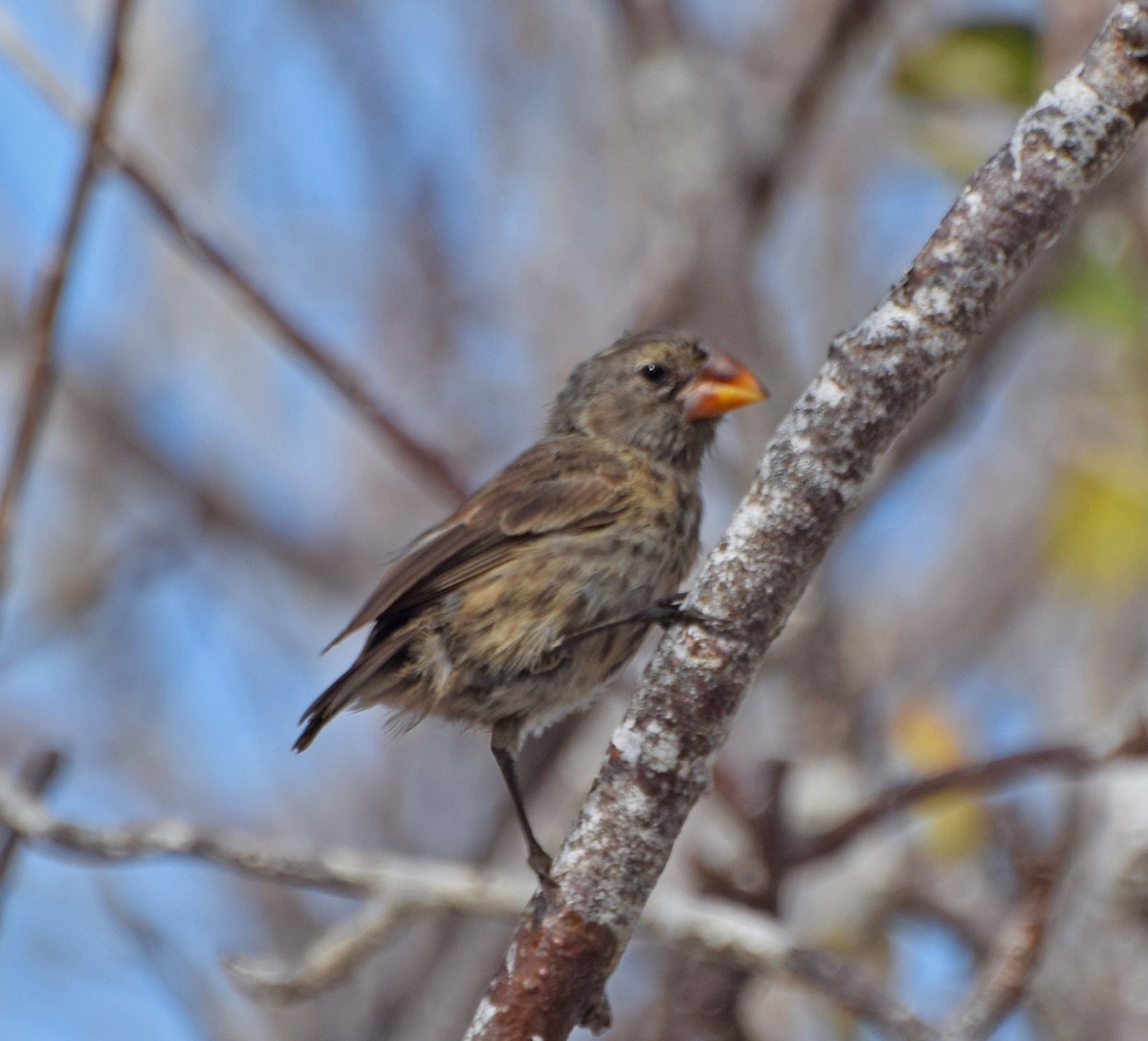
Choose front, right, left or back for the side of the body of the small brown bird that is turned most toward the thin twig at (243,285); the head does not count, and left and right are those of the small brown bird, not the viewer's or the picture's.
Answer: back

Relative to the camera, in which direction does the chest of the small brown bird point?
to the viewer's right
